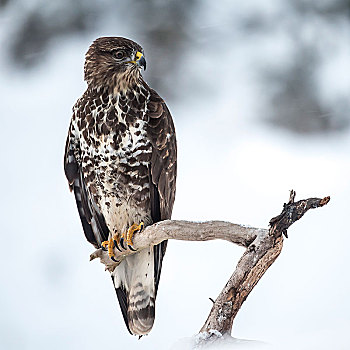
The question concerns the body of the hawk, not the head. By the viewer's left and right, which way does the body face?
facing the viewer
